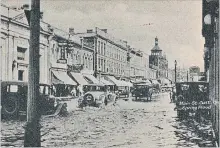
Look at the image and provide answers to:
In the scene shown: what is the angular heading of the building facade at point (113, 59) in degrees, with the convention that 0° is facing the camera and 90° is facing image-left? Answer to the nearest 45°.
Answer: approximately 315°

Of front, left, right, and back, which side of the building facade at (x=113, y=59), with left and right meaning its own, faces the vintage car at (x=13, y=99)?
right

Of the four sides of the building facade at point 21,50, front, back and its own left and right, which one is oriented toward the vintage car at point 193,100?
front

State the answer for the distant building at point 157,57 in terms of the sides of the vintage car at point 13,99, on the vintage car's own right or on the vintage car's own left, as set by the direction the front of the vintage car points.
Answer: on the vintage car's own right

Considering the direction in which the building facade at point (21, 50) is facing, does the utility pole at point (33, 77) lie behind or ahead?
ahead

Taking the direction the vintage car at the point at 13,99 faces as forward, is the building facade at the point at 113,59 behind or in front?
in front
